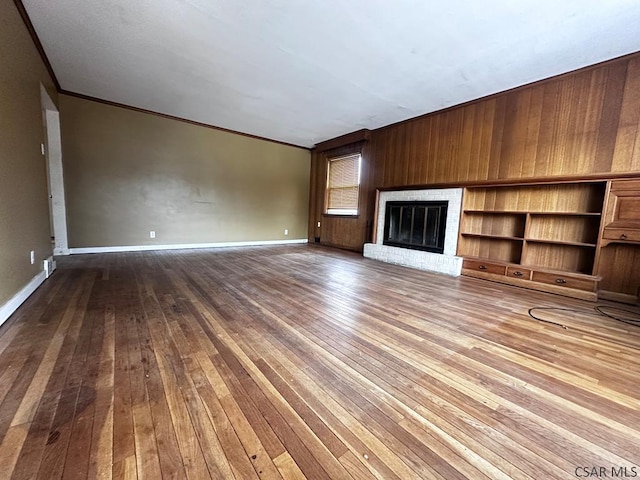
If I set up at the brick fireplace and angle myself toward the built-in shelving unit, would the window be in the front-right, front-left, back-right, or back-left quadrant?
back-left

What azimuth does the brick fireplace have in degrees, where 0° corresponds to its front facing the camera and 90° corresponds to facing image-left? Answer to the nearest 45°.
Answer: approximately 45°

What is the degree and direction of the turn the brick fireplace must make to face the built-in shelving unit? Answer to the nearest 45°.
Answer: approximately 135° to its left

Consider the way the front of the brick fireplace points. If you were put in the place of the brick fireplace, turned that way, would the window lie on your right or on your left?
on your right

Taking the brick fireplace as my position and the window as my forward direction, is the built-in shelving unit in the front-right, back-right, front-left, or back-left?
back-right
